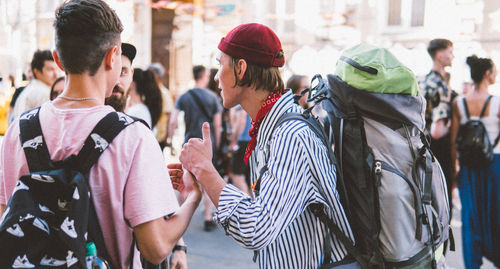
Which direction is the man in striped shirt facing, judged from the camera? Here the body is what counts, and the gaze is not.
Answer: to the viewer's left

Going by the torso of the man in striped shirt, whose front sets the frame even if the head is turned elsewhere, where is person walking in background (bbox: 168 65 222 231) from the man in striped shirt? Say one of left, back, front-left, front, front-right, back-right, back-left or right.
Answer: right

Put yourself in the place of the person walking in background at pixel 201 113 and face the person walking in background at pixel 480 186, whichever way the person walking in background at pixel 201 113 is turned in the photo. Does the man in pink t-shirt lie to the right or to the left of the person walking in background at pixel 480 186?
right

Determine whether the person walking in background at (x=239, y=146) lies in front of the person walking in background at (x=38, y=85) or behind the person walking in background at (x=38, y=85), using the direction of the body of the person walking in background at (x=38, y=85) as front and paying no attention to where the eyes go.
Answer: in front

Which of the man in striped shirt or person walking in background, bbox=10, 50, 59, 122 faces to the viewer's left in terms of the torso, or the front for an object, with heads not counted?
the man in striped shirt

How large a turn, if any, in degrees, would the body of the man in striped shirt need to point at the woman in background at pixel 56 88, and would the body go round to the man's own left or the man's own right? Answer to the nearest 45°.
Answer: approximately 45° to the man's own right

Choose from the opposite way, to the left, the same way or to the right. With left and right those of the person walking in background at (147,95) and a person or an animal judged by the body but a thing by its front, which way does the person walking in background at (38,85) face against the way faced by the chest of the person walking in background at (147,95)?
the opposite way
